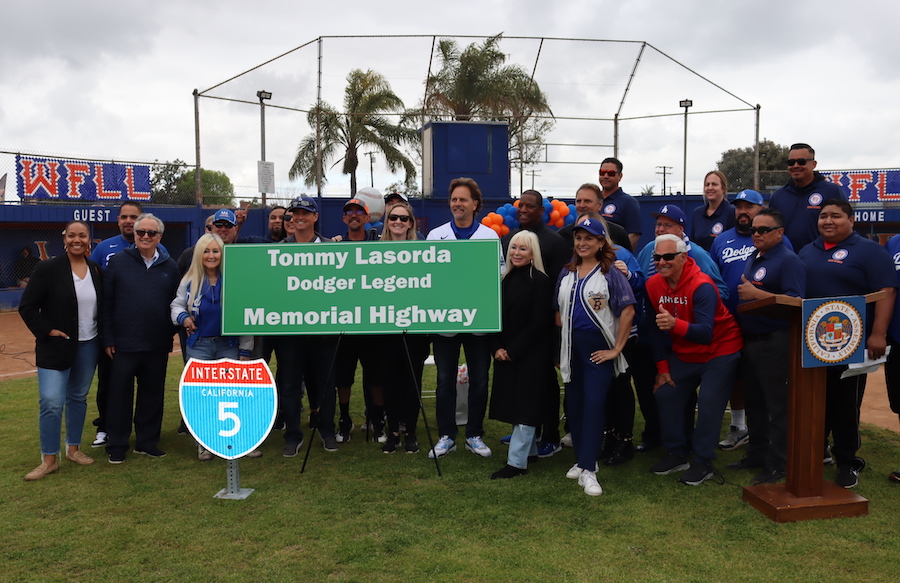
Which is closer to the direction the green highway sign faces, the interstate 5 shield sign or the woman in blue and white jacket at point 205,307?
the interstate 5 shield sign

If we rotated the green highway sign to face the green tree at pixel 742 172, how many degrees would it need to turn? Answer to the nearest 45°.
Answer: approximately 135° to its left

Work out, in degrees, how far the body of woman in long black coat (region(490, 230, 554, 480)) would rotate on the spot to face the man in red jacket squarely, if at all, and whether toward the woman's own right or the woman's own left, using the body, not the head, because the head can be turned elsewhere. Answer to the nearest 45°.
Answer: approximately 135° to the woman's own left

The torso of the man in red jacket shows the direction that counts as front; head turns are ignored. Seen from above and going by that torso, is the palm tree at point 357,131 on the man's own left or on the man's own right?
on the man's own right

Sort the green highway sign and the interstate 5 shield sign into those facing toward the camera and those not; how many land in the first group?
2

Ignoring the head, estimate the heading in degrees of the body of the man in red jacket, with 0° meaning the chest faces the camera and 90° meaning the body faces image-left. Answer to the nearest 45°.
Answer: approximately 45°

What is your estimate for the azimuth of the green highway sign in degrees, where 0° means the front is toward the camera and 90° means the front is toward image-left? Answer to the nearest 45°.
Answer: approximately 0°

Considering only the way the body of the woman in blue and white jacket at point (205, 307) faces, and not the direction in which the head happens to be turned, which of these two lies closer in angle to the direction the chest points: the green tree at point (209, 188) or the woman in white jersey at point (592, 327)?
the woman in white jersey

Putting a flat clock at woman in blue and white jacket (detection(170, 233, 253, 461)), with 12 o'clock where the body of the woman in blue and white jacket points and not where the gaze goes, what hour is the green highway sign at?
The green highway sign is roughly at 10 o'clock from the woman in blue and white jacket.

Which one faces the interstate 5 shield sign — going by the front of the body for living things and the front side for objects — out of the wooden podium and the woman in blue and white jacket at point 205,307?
the woman in blue and white jacket

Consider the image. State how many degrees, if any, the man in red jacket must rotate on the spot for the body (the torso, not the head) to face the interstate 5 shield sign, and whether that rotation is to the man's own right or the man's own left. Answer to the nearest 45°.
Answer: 0° — they already face it
